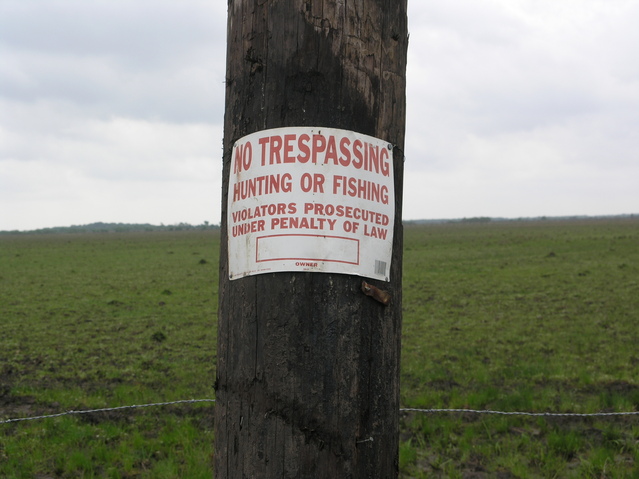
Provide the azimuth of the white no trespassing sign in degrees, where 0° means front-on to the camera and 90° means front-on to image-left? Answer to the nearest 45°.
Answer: approximately 0°
